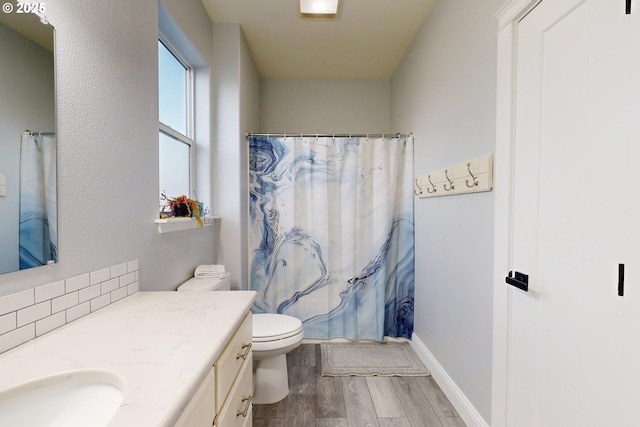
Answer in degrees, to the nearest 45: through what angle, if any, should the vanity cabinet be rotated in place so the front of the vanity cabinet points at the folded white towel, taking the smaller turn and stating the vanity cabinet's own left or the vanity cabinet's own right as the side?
approximately 90° to the vanity cabinet's own left

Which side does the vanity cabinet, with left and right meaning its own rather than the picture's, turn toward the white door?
front

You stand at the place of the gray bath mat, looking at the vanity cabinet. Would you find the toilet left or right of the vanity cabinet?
right

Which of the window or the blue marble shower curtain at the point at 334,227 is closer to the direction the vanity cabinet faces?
the blue marble shower curtain

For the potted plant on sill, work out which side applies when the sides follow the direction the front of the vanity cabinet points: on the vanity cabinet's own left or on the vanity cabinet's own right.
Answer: on the vanity cabinet's own left

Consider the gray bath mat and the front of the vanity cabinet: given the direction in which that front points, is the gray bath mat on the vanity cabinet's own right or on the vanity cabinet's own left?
on the vanity cabinet's own left

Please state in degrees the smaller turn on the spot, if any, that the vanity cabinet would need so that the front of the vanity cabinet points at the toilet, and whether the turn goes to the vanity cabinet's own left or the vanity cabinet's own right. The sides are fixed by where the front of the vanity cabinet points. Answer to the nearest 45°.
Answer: approximately 90° to the vanity cabinet's own left

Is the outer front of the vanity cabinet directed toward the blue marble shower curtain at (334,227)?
no

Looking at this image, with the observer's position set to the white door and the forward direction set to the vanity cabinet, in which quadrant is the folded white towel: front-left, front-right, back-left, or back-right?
front-right

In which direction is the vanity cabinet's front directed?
to the viewer's right

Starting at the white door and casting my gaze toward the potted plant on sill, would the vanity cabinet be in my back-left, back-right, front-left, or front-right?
front-left

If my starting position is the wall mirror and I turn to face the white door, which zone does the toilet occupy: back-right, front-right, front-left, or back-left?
front-left
